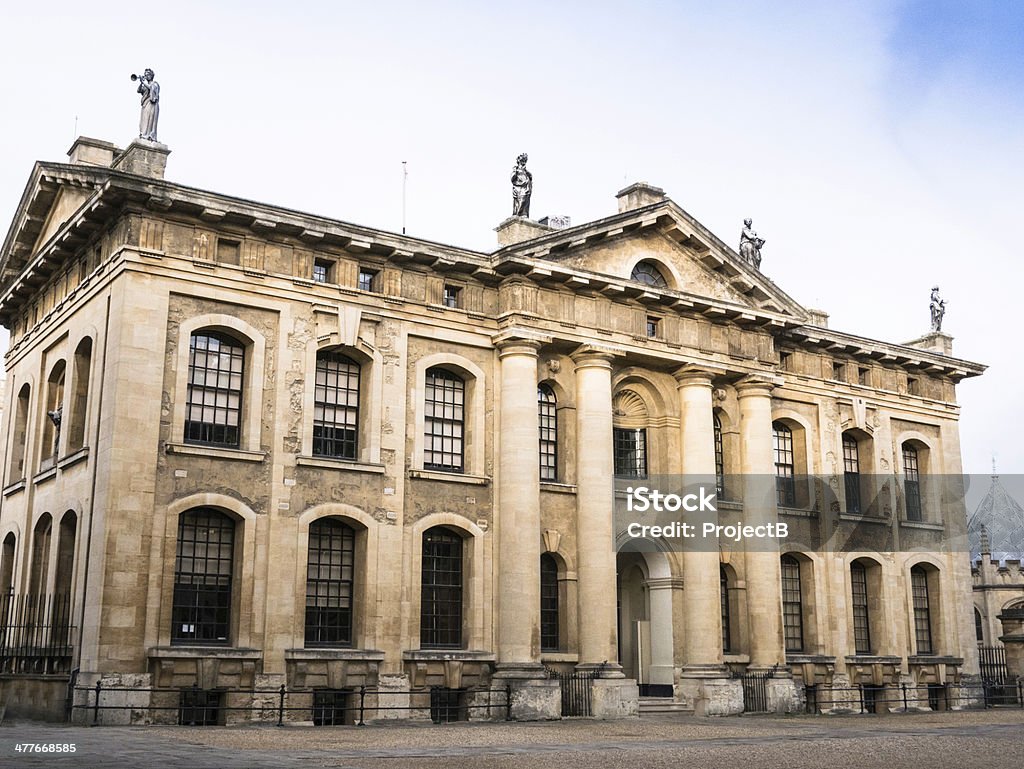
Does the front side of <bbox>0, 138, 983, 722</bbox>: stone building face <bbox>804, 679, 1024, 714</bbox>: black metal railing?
no

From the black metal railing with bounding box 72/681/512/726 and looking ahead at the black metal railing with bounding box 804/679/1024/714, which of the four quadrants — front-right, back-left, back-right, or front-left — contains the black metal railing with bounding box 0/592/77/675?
back-left

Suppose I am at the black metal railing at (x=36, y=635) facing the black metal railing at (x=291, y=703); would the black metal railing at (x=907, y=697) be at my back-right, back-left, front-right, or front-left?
front-left

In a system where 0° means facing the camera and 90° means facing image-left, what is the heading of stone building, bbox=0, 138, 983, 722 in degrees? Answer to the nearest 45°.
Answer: approximately 315°
